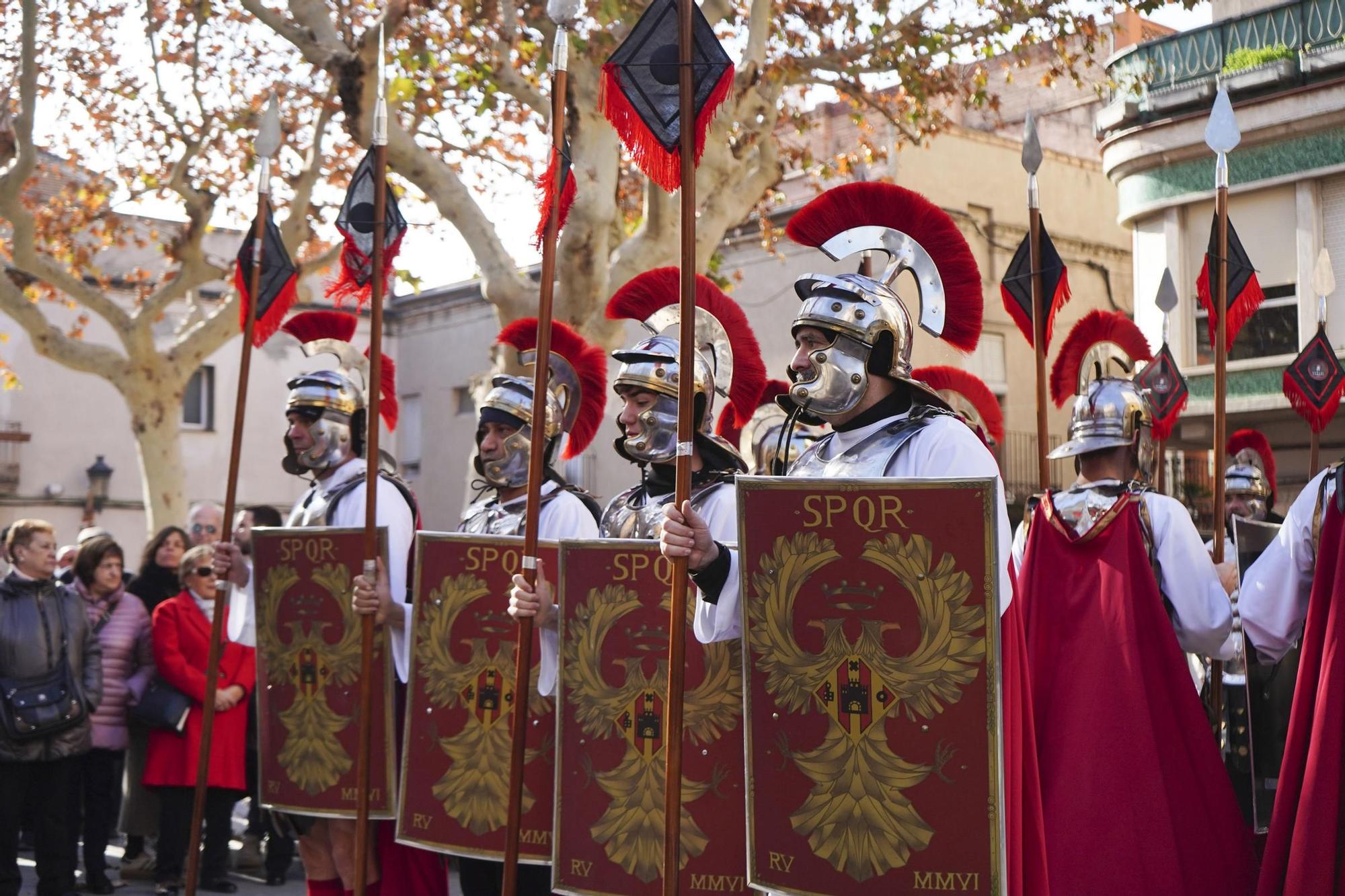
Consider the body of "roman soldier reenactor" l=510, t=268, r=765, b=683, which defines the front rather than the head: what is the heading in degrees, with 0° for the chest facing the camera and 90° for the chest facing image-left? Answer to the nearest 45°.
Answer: approximately 45°

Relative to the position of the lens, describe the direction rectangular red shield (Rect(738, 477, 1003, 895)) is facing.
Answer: facing the viewer

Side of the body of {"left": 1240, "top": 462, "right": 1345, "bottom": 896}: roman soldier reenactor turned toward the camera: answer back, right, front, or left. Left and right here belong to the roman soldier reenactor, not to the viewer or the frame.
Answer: back

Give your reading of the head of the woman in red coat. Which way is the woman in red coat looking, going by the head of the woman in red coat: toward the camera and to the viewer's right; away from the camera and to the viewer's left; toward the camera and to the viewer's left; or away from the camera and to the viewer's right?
toward the camera and to the viewer's right

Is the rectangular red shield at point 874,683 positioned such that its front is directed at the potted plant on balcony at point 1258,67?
no

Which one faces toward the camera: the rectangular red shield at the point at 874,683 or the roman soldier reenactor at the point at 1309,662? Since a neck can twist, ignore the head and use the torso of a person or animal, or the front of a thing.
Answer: the rectangular red shield

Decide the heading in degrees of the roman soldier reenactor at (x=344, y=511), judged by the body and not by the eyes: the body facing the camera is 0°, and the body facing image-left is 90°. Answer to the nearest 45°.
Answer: approximately 45°

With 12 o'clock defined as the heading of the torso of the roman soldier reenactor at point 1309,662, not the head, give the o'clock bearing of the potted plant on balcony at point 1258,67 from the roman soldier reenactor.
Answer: The potted plant on balcony is roughly at 12 o'clock from the roman soldier reenactor.

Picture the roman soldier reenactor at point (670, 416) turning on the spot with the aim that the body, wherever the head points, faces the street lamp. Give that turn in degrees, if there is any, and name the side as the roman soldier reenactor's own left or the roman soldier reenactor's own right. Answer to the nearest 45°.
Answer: approximately 90° to the roman soldier reenactor's own right

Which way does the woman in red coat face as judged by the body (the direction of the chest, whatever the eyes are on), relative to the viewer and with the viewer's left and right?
facing the viewer and to the right of the viewer

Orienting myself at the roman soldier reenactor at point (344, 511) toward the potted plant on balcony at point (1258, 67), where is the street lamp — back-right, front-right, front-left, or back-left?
front-left

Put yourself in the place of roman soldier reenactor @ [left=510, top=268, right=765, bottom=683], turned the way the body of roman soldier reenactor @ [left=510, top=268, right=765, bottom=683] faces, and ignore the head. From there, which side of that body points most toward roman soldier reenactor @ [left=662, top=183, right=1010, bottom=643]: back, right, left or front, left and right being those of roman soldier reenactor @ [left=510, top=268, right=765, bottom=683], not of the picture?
left

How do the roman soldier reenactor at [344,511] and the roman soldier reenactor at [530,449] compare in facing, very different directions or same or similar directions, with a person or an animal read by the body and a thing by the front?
same or similar directions

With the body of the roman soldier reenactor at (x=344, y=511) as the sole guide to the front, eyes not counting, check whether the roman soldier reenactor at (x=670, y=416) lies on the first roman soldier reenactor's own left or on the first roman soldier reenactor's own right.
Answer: on the first roman soldier reenactor's own left

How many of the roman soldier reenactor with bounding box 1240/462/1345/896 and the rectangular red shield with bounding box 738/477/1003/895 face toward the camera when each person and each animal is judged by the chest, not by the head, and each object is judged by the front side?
1

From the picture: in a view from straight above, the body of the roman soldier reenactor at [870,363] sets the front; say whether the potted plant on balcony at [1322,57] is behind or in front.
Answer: behind
